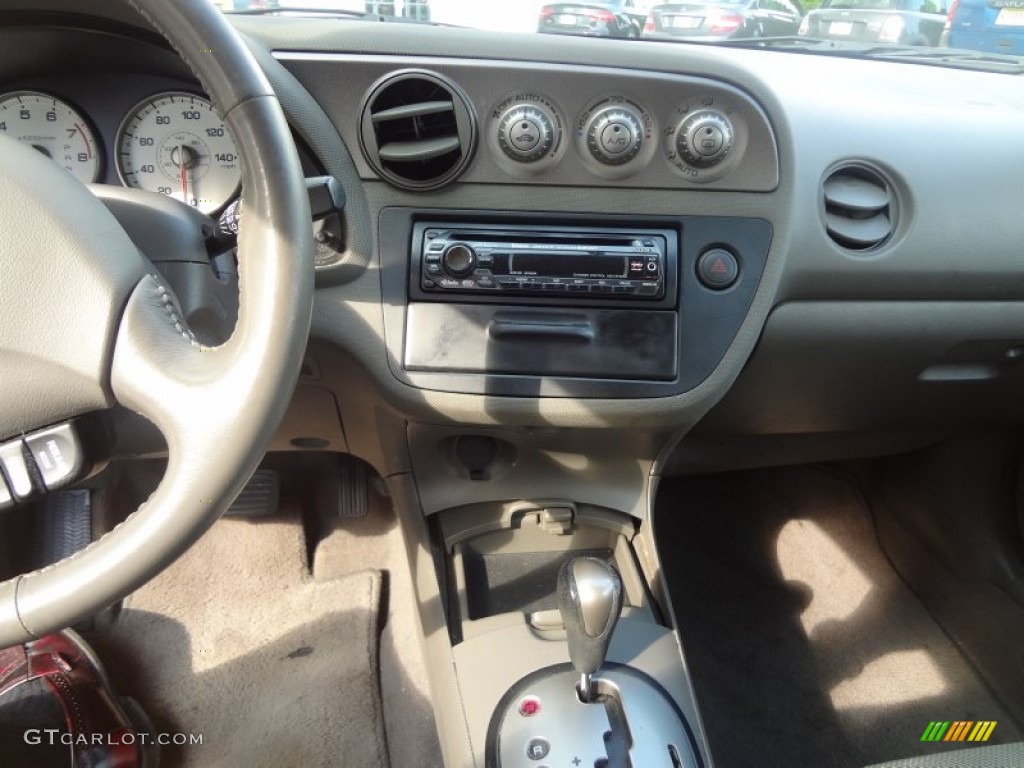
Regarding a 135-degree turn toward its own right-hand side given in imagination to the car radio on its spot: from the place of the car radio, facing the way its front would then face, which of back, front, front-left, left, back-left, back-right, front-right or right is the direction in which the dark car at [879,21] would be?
right

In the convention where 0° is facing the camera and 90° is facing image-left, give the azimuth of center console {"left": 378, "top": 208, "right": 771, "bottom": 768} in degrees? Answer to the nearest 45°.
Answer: approximately 0°

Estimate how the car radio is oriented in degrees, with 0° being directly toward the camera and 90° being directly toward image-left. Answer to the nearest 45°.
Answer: approximately 0°

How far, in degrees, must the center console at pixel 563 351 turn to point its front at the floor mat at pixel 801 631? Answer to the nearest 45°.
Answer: approximately 135° to its left
